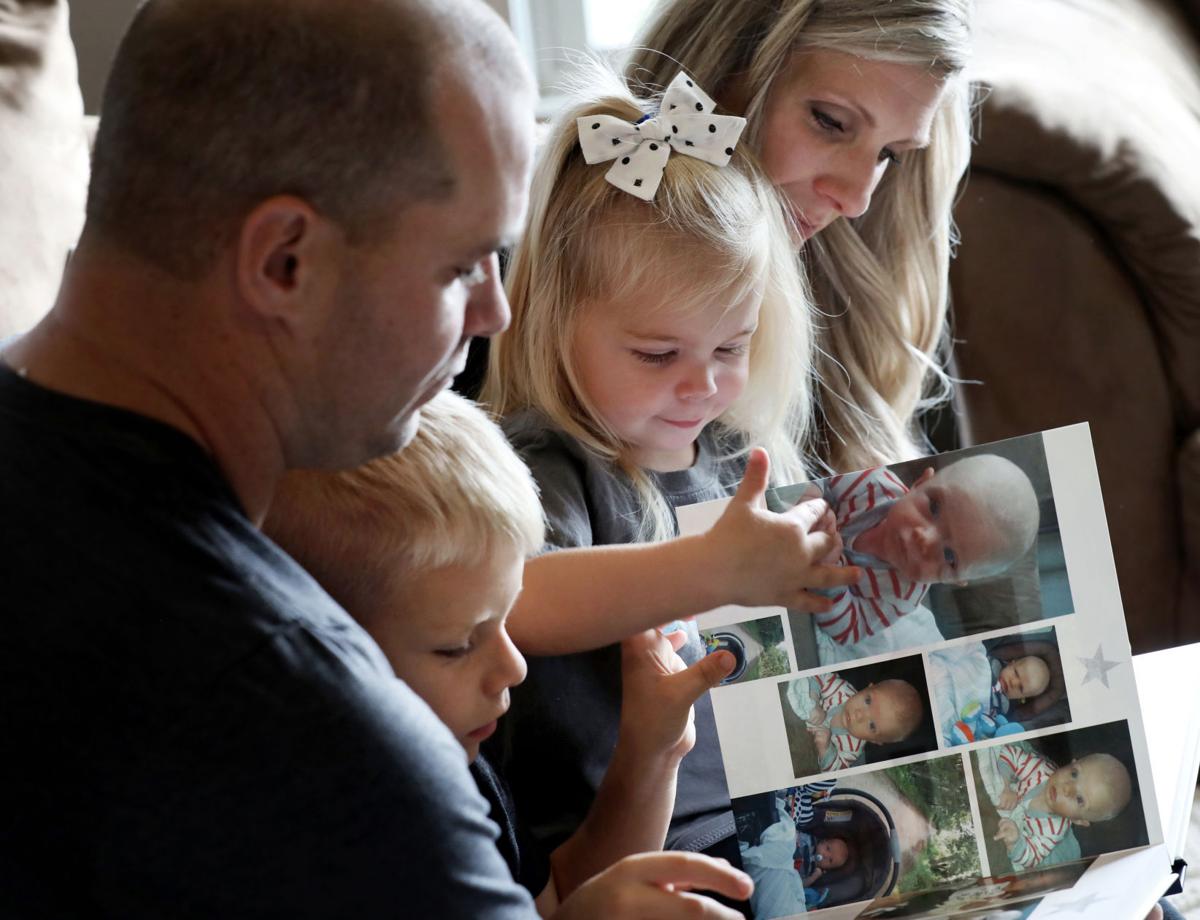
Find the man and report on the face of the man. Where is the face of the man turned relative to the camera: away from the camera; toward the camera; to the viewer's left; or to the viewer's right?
to the viewer's right

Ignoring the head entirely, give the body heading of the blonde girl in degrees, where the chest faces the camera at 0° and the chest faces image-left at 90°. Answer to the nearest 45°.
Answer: approximately 315°
